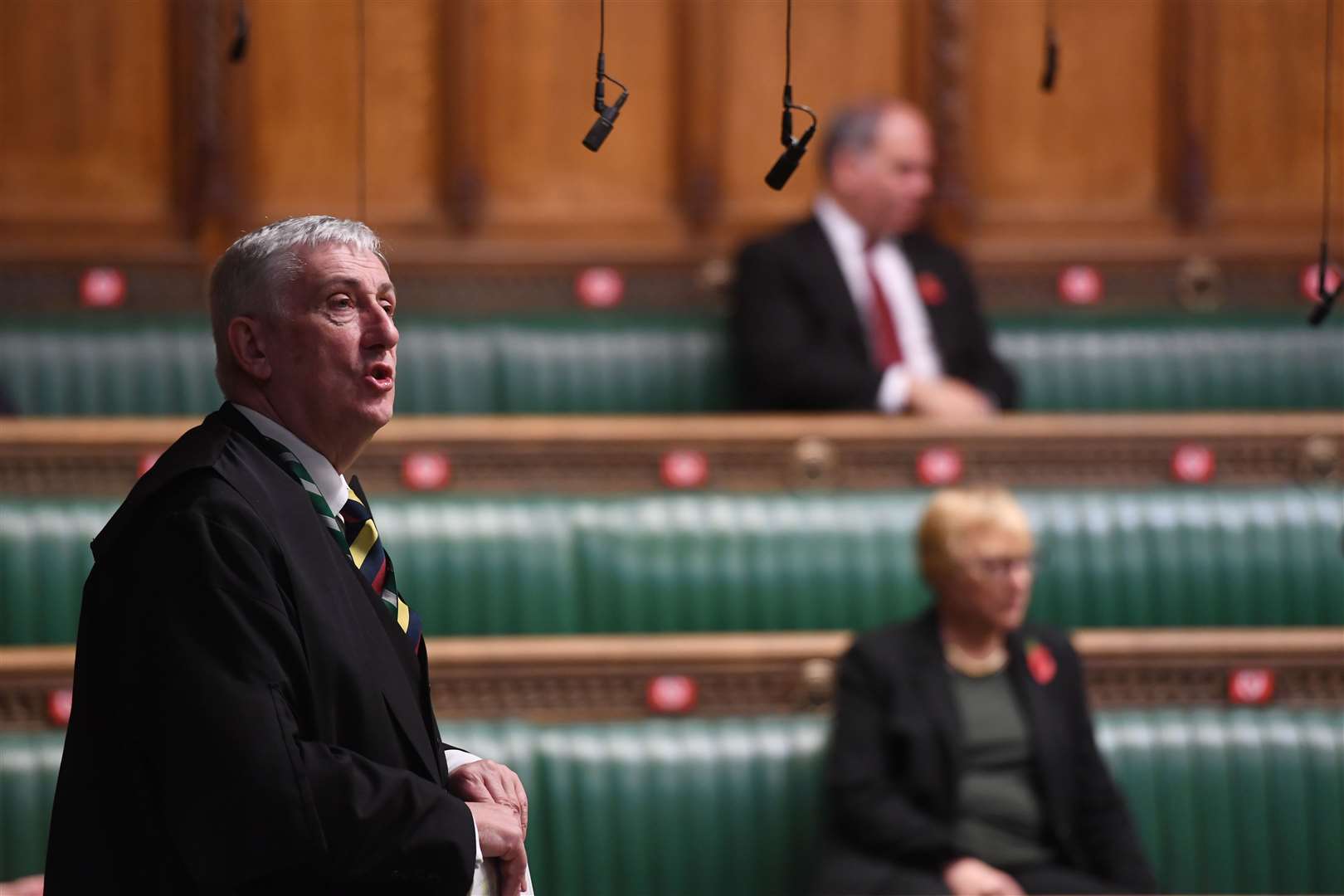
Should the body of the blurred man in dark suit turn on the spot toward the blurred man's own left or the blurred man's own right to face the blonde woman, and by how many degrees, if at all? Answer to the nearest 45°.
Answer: approximately 45° to the blurred man's own right

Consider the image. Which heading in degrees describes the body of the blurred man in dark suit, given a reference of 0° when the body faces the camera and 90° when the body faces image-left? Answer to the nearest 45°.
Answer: approximately 315°

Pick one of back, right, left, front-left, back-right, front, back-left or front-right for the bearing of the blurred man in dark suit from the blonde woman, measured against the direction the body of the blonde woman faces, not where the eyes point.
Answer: back-left

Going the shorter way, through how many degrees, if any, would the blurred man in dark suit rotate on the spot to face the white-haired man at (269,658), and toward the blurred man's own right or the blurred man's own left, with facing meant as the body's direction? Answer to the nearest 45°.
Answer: approximately 45° to the blurred man's own right

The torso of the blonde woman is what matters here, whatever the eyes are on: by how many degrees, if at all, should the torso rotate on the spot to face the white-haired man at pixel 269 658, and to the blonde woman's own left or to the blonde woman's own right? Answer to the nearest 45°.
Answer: approximately 45° to the blonde woman's own right

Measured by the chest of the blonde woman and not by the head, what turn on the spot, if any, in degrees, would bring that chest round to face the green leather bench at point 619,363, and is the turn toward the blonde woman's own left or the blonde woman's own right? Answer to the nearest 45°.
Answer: approximately 180°
